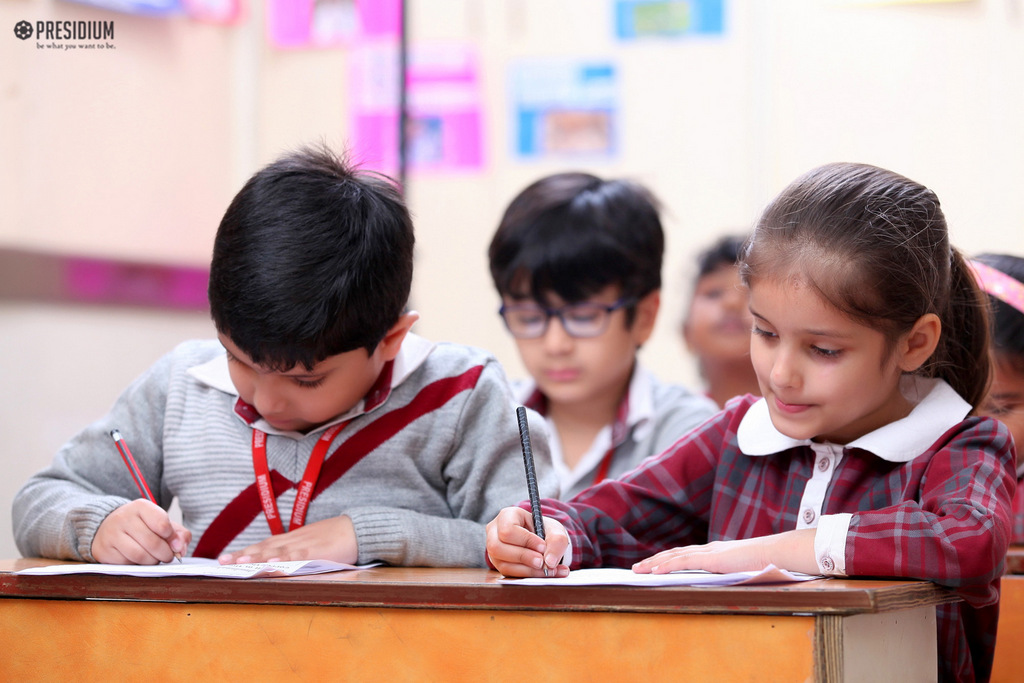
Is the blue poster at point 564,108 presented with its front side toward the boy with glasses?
yes

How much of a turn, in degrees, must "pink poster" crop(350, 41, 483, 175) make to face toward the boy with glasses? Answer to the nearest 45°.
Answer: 0° — it already faces them

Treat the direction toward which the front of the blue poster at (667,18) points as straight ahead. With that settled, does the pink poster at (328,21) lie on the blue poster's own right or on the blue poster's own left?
on the blue poster's own right

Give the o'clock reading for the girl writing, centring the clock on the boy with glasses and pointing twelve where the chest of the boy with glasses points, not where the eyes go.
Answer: The girl writing is roughly at 10 o'clock from the boy with glasses.

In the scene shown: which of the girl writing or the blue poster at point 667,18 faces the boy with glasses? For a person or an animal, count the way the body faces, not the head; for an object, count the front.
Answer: the blue poster

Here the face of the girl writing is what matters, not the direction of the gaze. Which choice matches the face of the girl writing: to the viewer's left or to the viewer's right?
to the viewer's left
